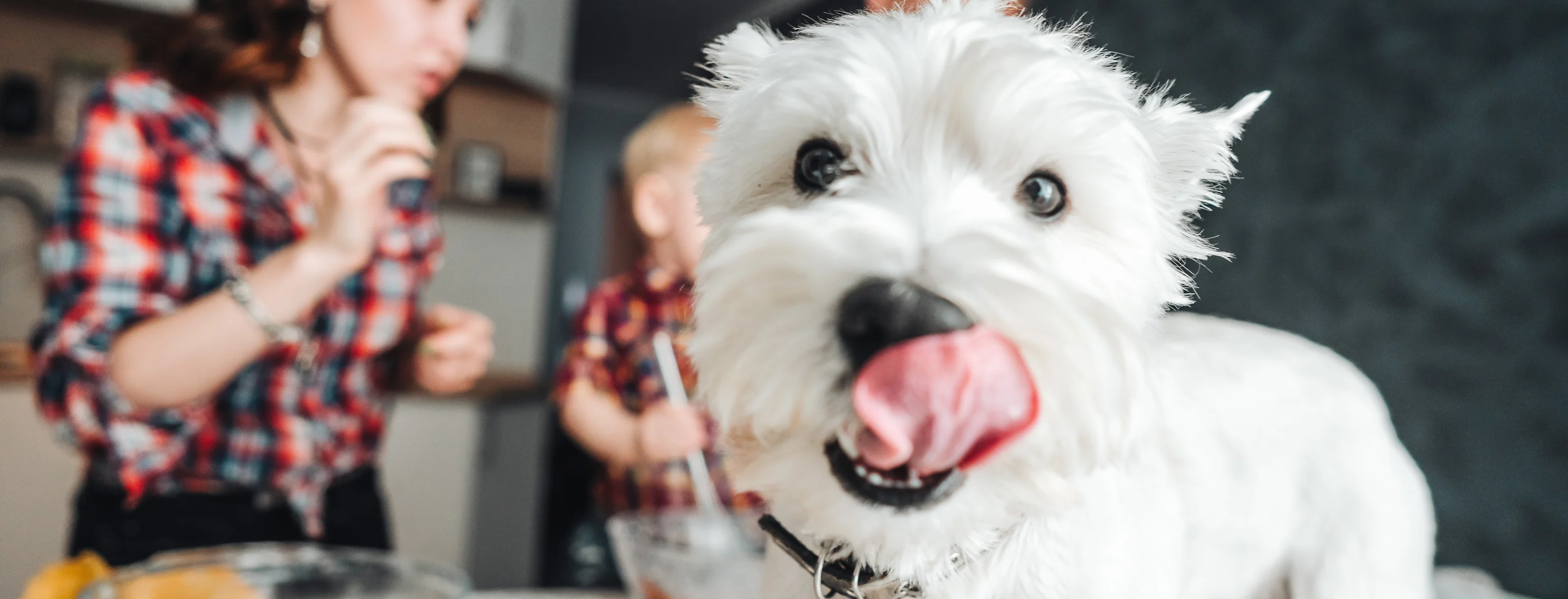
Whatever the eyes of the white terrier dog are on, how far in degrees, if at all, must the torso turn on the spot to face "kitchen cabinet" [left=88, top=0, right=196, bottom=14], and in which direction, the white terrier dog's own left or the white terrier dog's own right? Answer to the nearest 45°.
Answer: approximately 90° to the white terrier dog's own right

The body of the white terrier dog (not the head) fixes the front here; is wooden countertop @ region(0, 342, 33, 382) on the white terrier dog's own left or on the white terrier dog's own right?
on the white terrier dog's own right

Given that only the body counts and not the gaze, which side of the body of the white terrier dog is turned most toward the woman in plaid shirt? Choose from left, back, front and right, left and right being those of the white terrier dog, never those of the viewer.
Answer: right

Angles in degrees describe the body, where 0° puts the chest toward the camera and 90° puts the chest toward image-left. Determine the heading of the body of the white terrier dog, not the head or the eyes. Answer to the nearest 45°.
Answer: approximately 45°

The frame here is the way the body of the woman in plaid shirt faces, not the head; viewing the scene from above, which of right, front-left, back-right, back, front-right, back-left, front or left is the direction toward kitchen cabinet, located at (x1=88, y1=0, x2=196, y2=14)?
back-left

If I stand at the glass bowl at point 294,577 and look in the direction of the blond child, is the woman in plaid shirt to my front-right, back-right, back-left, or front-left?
front-left

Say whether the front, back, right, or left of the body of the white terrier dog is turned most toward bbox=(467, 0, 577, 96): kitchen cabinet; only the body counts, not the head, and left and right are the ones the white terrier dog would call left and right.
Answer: right

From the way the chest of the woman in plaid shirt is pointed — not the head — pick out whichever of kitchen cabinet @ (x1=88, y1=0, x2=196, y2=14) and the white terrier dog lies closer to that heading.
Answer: the white terrier dog

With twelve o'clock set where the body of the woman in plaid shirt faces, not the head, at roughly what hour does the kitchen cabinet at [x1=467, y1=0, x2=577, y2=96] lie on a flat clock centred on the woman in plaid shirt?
The kitchen cabinet is roughly at 8 o'clock from the woman in plaid shirt.

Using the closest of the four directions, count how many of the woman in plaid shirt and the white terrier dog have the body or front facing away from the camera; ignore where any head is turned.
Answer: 0

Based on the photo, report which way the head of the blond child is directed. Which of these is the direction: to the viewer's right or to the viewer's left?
to the viewer's right

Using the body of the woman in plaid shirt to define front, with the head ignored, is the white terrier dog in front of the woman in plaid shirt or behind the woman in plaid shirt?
in front
